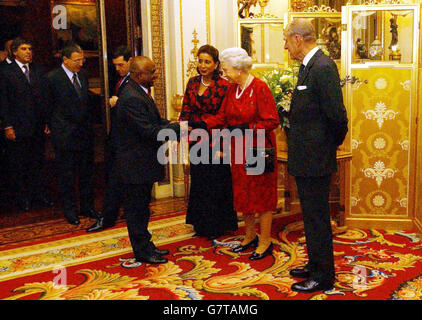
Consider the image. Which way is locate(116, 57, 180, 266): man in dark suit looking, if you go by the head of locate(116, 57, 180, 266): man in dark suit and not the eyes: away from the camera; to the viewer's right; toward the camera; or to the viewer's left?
to the viewer's right

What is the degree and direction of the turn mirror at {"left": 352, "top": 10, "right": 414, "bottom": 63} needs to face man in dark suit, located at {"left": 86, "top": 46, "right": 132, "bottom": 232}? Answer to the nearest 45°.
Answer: approximately 90° to its right

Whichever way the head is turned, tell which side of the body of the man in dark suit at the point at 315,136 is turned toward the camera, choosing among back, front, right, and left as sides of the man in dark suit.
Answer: left

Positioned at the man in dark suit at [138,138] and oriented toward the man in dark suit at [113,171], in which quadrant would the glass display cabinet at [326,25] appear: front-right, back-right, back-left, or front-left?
front-right

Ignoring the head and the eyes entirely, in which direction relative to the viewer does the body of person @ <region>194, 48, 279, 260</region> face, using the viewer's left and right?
facing the viewer and to the left of the viewer

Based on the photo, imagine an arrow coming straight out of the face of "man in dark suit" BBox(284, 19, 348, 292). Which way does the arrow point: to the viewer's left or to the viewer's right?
to the viewer's left

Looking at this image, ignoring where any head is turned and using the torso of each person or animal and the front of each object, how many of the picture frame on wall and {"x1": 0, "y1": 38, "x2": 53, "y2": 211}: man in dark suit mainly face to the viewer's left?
0

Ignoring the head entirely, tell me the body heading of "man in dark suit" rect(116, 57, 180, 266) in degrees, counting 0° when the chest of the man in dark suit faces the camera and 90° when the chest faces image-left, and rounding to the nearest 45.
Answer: approximately 270°

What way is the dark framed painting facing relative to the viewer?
toward the camera

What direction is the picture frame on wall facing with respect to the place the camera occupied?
facing the viewer

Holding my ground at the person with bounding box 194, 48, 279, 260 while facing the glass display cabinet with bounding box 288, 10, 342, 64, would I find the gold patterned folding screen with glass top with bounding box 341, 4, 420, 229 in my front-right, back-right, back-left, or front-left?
front-right

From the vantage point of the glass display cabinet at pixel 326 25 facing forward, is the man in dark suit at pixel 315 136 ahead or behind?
ahead

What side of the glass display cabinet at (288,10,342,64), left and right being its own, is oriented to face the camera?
front

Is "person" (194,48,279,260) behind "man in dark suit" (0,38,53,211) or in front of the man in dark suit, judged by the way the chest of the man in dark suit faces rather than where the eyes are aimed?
in front
